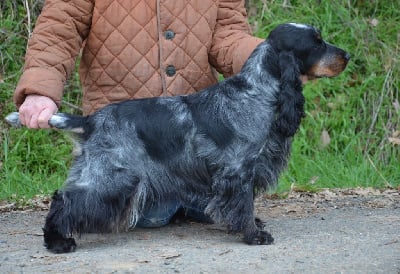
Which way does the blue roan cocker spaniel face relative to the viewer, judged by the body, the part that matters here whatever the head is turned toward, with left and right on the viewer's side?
facing to the right of the viewer
